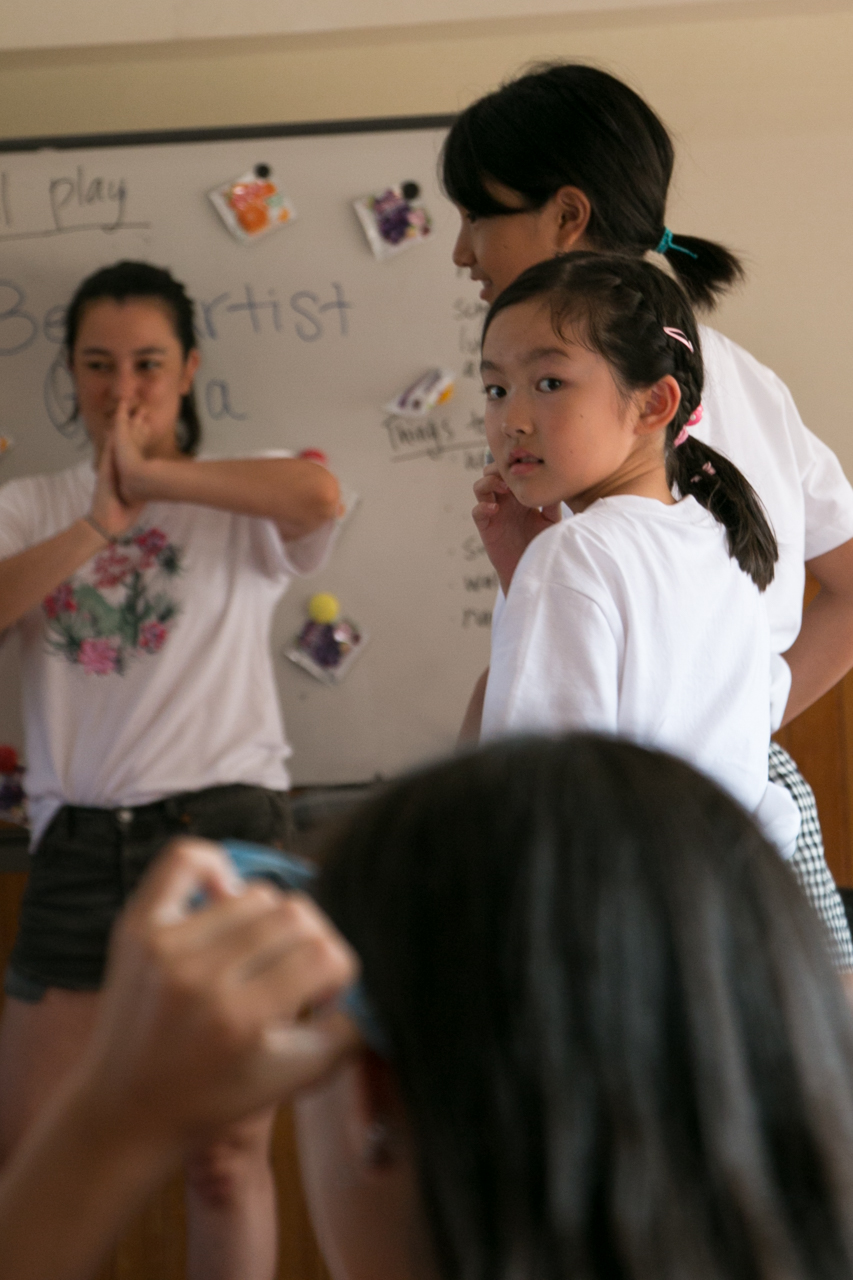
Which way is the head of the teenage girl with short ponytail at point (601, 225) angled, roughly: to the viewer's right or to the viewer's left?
to the viewer's left

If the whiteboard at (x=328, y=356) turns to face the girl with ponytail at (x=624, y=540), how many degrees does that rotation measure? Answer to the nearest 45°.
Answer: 0° — it already faces them

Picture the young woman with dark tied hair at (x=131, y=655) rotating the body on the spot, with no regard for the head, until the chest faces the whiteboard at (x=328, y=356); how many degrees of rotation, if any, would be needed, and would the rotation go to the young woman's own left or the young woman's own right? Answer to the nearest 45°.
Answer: approximately 135° to the young woman's own left

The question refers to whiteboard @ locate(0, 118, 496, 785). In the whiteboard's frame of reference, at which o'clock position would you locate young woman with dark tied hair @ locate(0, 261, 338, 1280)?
The young woman with dark tied hair is roughly at 1 o'clock from the whiteboard.

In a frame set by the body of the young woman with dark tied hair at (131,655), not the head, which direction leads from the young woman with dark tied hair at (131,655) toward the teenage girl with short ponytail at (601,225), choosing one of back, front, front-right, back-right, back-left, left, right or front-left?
front-left

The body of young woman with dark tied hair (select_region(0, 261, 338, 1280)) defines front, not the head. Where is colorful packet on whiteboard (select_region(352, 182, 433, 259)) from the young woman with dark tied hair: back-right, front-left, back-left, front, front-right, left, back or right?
back-left

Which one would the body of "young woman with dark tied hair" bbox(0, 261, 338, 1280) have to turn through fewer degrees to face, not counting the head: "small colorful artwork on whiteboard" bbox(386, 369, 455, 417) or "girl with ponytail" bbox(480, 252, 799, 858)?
the girl with ponytail

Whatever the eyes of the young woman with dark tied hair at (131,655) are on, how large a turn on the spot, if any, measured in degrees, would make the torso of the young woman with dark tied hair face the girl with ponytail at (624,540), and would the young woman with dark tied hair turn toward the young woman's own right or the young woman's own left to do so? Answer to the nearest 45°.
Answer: approximately 45° to the young woman's own left

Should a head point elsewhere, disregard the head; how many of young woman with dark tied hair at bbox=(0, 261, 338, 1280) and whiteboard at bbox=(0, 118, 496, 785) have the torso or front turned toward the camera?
2

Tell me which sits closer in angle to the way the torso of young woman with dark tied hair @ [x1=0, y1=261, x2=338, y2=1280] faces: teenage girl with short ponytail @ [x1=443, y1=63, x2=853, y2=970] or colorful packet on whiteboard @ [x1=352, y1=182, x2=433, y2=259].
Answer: the teenage girl with short ponytail
